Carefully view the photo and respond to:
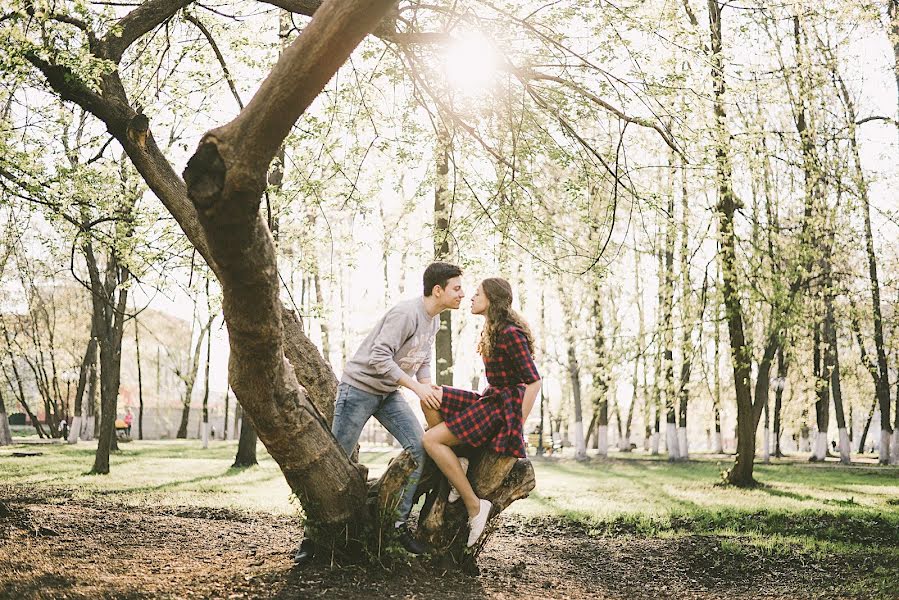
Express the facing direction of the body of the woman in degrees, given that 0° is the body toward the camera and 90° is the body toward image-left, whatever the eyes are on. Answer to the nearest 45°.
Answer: approximately 90°

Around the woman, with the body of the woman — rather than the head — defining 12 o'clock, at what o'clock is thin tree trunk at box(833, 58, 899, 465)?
The thin tree trunk is roughly at 4 o'clock from the woman.

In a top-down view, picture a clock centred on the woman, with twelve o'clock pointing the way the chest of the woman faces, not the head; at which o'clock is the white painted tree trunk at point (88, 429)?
The white painted tree trunk is roughly at 2 o'clock from the woman.

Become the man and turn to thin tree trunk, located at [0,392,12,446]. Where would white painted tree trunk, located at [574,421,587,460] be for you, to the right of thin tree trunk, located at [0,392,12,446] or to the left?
right

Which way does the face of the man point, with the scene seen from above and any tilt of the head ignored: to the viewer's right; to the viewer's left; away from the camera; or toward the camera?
to the viewer's right

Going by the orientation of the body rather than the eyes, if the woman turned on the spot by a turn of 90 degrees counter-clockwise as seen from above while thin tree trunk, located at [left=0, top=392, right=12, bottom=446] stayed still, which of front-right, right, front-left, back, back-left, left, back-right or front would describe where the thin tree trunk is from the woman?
back-right

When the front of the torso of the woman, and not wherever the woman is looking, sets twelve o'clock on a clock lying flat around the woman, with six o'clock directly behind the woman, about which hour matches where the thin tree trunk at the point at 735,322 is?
The thin tree trunk is roughly at 4 o'clock from the woman.

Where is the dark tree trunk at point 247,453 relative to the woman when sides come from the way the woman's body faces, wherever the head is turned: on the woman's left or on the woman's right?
on the woman's right

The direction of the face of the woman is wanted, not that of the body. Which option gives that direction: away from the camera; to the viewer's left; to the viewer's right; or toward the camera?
to the viewer's left
